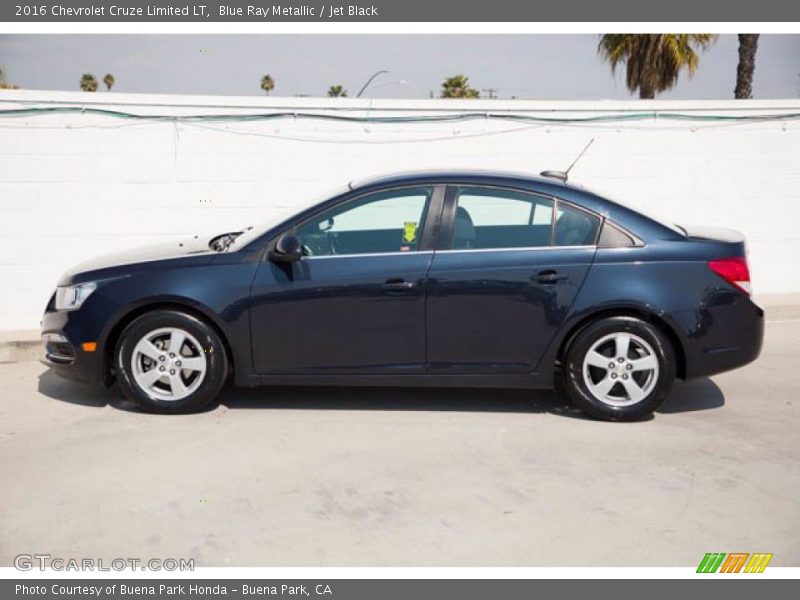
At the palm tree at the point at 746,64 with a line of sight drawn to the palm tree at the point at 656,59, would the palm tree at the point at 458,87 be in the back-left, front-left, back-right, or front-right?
front-right

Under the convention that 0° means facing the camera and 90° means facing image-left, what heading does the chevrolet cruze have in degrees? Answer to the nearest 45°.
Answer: approximately 90°

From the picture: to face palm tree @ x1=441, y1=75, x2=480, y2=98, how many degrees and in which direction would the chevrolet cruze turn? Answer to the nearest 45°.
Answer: approximately 90° to its right

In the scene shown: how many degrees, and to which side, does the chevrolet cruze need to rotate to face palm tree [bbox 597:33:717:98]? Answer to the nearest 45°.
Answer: approximately 90° to its right

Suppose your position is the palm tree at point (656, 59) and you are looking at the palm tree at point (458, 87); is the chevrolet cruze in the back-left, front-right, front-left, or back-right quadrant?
back-left

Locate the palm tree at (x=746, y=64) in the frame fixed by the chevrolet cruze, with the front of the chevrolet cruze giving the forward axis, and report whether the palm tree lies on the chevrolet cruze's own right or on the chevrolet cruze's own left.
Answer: on the chevrolet cruze's own right

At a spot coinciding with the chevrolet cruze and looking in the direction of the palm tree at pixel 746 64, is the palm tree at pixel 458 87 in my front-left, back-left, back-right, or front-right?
front-left
